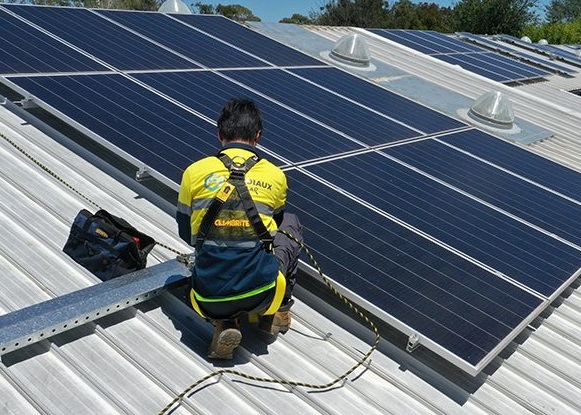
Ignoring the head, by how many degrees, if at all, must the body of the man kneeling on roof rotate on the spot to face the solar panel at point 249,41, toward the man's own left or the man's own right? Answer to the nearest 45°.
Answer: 0° — they already face it

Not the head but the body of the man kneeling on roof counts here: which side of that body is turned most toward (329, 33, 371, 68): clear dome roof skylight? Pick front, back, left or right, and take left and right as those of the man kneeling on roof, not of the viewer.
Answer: front

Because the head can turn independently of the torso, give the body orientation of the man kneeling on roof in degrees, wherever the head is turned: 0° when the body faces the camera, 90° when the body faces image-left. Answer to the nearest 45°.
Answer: approximately 180°

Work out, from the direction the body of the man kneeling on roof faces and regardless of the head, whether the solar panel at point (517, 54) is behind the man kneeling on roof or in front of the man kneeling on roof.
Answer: in front

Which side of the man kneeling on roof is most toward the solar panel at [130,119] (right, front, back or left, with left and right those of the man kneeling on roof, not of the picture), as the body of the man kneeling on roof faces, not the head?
front

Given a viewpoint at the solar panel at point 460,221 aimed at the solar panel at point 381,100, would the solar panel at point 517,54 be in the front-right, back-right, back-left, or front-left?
front-right

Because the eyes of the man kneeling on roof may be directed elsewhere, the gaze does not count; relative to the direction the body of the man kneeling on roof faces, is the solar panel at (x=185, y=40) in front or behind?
in front

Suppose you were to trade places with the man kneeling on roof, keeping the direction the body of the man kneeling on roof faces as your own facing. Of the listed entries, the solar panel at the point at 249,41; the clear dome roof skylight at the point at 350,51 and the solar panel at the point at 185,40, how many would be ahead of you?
3

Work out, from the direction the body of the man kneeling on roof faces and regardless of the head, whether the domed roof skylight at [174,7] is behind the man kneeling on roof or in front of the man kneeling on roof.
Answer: in front

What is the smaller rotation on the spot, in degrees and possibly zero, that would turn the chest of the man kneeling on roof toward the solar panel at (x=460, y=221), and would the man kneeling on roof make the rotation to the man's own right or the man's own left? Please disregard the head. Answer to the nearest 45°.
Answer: approximately 45° to the man's own right

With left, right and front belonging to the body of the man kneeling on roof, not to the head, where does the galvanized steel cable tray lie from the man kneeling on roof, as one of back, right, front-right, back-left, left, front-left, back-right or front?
left

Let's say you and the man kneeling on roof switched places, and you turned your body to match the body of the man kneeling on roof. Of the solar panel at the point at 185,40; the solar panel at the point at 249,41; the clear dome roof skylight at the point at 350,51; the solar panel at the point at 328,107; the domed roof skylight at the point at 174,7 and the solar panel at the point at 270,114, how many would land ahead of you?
6

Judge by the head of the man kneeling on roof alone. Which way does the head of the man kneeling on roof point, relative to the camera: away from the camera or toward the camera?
away from the camera

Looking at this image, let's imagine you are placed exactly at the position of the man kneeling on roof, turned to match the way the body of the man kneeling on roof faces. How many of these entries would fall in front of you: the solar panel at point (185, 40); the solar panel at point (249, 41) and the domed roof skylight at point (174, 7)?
3

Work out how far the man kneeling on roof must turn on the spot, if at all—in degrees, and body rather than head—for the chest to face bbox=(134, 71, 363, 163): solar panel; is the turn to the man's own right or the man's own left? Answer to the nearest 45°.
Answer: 0° — they already face it

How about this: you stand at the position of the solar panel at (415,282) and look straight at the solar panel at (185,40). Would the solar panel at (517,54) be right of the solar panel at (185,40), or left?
right

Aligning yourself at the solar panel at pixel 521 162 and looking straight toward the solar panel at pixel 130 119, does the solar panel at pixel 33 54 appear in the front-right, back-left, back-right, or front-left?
front-right
